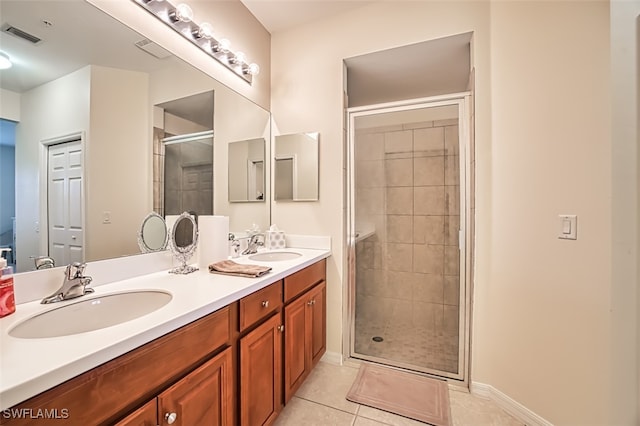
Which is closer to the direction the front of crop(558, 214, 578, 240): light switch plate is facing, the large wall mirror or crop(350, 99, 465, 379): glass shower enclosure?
the large wall mirror

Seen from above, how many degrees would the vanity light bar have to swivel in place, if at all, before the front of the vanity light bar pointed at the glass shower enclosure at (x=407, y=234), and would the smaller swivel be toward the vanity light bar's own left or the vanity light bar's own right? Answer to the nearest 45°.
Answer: approximately 45° to the vanity light bar's own left

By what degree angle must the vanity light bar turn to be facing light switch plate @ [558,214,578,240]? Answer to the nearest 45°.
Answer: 0° — it already faces it

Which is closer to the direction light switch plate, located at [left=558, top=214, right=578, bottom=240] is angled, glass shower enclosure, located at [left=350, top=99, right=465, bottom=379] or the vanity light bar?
the vanity light bar

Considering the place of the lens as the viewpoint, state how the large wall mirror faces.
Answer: facing the viewer and to the right of the viewer

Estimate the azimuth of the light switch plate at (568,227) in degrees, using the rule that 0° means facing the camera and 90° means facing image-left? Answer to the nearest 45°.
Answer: approximately 0°

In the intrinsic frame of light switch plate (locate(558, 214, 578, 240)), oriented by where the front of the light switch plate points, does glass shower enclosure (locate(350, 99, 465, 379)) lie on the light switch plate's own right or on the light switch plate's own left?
on the light switch plate's own right

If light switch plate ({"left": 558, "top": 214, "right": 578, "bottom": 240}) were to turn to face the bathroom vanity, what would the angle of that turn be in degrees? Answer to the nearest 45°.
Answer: approximately 45° to its right

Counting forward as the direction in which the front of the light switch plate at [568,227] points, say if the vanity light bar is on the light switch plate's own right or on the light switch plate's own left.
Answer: on the light switch plate's own right

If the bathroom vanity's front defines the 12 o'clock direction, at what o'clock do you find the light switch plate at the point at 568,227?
The light switch plate is roughly at 11 o'clock from the bathroom vanity.
